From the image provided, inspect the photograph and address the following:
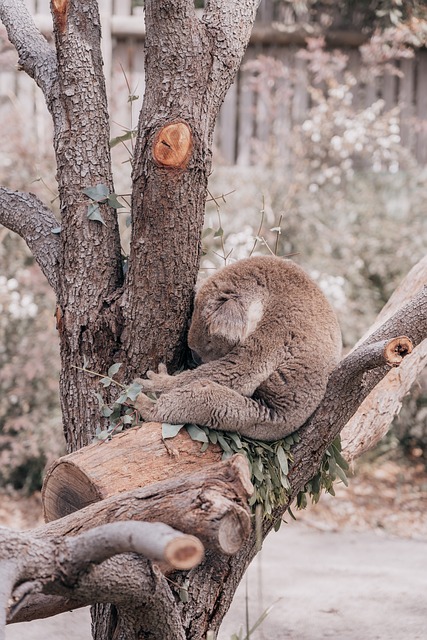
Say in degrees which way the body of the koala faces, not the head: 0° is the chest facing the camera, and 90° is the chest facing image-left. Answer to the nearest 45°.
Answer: approximately 90°

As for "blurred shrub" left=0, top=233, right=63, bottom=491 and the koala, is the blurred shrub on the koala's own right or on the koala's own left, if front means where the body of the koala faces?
on the koala's own right

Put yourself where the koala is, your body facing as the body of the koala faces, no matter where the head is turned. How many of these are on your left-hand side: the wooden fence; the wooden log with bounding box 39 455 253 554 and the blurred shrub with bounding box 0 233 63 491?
1
